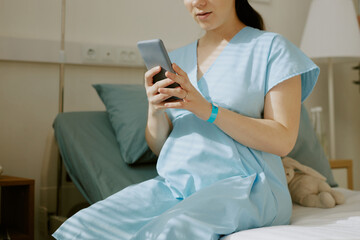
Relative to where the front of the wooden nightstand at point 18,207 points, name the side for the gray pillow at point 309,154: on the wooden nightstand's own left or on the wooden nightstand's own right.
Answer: on the wooden nightstand's own left

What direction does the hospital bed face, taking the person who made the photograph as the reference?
facing the viewer and to the right of the viewer

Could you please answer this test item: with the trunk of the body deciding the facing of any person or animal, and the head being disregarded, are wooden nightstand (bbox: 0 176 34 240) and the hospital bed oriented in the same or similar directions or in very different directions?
same or similar directions

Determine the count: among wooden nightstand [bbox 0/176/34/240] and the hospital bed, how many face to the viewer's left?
0

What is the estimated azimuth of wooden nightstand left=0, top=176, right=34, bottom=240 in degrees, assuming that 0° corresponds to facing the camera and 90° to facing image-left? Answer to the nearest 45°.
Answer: approximately 0°
